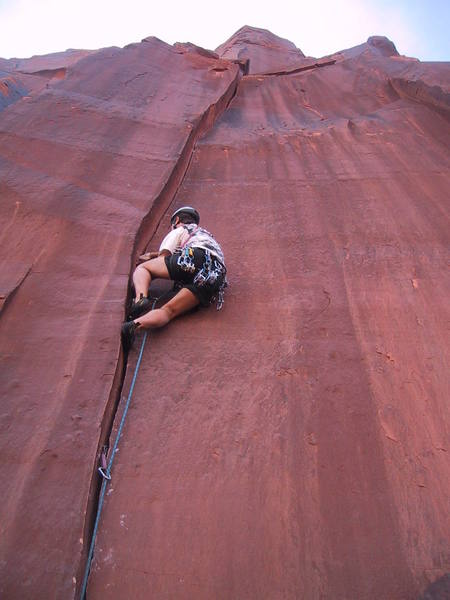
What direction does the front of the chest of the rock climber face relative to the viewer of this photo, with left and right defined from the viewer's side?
facing away from the viewer and to the left of the viewer
